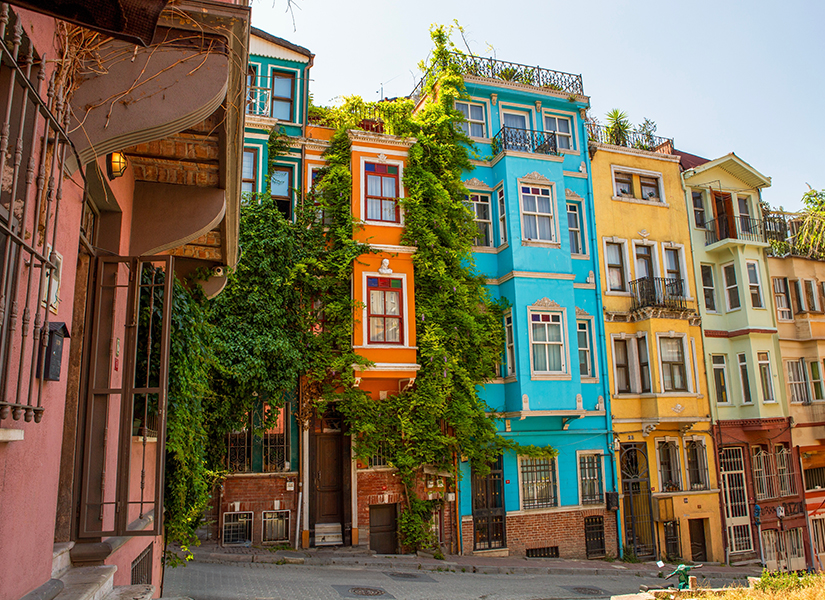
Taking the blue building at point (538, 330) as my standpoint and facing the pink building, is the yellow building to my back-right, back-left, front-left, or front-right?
back-left

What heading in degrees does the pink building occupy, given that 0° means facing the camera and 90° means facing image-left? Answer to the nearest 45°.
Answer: approximately 270°

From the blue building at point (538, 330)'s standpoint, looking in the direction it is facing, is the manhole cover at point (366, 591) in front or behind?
in front

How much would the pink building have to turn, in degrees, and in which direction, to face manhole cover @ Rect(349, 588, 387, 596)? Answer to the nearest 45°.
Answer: approximately 45° to its left

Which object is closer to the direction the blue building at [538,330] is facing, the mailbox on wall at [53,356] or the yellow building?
the mailbox on wall

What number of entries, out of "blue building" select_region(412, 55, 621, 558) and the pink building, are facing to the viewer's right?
1
